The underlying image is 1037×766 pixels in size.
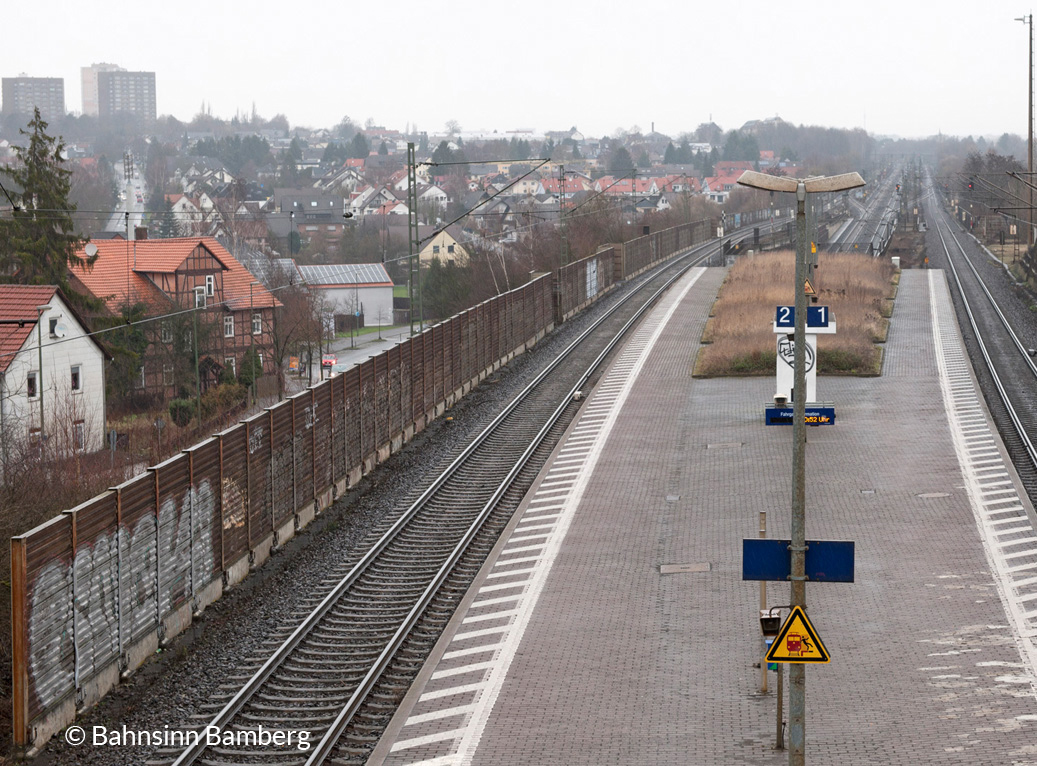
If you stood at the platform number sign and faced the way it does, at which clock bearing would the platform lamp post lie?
The platform lamp post is roughly at 12 o'clock from the platform number sign.

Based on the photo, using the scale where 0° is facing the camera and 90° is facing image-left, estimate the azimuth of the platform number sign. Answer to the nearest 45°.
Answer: approximately 0°

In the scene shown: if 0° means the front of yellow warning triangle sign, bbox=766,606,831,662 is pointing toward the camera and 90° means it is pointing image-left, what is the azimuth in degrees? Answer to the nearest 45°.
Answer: approximately 0°

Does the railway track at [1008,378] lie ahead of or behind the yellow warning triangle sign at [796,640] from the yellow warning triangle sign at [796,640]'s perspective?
behind
